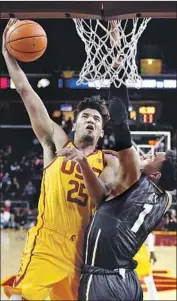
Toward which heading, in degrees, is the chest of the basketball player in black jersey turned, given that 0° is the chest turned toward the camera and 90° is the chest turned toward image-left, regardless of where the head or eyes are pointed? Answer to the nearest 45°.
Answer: approximately 135°

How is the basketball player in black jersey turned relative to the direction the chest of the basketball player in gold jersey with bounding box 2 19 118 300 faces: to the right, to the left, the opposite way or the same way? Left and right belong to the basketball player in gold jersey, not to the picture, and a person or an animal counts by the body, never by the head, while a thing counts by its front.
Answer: the opposite way

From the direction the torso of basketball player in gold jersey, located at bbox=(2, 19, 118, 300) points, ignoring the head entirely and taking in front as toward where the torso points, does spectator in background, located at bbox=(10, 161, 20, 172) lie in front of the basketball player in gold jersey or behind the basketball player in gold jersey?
behind

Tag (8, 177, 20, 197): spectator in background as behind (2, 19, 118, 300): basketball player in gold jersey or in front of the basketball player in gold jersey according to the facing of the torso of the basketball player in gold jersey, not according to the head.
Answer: behind

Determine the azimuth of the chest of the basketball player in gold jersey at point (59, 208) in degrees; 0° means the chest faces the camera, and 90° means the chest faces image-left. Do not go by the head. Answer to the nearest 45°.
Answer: approximately 315°

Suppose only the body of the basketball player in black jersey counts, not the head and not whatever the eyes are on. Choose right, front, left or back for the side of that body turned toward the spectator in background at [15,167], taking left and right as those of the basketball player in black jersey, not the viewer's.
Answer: front
